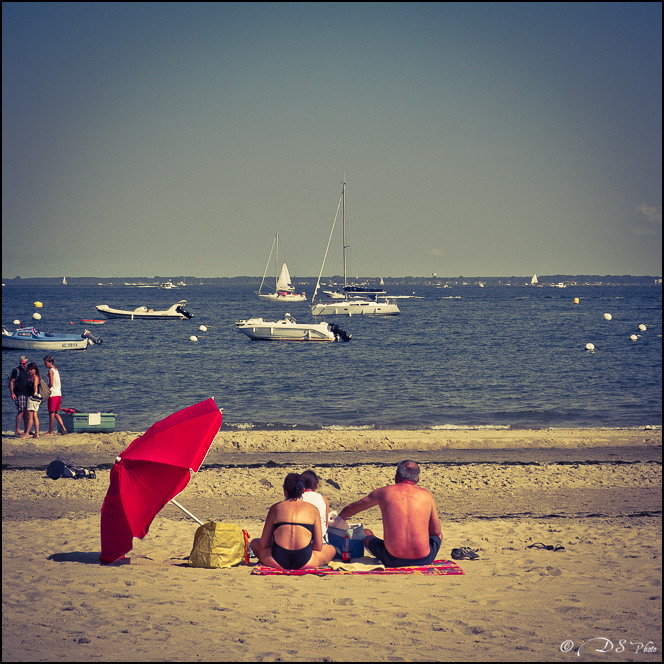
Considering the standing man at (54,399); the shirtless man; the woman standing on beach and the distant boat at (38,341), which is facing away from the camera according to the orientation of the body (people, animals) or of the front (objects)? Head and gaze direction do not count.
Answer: the shirtless man

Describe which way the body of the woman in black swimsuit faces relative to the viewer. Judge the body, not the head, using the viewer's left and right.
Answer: facing away from the viewer

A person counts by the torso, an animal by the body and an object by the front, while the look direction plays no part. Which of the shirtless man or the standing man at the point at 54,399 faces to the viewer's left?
the standing man

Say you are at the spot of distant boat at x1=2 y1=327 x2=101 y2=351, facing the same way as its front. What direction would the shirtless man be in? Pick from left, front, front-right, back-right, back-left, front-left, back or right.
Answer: left

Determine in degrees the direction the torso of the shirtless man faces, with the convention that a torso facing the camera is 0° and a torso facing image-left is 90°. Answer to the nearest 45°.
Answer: approximately 180°

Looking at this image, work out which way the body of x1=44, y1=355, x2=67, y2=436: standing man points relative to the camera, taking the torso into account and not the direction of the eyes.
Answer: to the viewer's left

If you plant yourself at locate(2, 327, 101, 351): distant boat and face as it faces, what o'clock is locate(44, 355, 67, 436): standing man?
The standing man is roughly at 9 o'clock from the distant boat.

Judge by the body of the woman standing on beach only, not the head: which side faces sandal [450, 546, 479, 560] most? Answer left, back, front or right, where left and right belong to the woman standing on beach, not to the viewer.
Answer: left

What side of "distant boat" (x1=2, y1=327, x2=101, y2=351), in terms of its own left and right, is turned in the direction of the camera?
left

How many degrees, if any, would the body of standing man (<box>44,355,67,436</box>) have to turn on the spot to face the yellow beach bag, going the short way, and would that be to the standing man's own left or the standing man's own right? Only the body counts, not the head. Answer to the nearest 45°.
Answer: approximately 90° to the standing man's own left

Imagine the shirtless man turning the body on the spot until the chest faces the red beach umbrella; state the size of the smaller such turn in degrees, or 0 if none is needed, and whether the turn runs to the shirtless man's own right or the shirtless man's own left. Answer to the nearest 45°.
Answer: approximately 90° to the shirtless man's own left

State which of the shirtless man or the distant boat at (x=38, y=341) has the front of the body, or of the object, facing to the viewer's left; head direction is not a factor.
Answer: the distant boat
